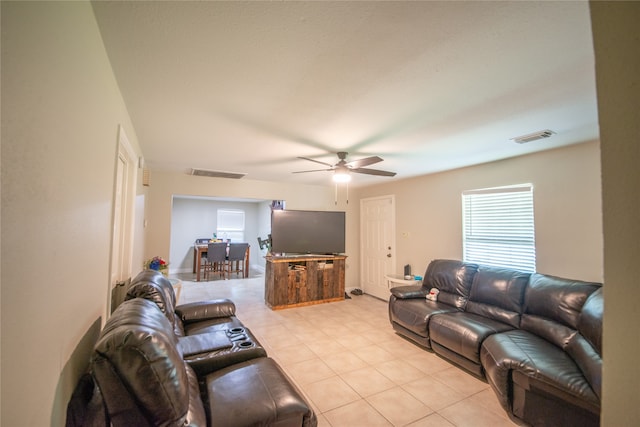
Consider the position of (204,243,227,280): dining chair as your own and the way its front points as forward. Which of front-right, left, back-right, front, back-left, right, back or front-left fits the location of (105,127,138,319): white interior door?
back

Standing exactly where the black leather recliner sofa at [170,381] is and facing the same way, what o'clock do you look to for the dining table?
The dining table is roughly at 9 o'clock from the black leather recliner sofa.

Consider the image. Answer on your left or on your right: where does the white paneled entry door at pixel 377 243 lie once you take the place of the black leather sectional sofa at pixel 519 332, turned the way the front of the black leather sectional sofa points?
on your right

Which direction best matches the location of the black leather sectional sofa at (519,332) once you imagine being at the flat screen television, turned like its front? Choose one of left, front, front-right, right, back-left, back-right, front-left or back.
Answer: front-left

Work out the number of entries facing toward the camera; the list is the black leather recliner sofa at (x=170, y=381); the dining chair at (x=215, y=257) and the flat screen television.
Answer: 1

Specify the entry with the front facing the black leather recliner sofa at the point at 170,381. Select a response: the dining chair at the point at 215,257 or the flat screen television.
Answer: the flat screen television

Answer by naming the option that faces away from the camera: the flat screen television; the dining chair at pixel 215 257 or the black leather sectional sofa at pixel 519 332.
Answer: the dining chair

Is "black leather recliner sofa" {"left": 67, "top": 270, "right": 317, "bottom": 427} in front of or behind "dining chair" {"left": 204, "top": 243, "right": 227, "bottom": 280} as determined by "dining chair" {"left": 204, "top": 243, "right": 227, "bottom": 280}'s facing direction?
behind

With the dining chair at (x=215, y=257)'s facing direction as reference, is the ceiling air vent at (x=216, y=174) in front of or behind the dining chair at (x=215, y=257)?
behind

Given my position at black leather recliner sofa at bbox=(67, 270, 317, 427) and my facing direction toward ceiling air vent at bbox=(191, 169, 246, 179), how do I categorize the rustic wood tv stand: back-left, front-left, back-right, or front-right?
front-right

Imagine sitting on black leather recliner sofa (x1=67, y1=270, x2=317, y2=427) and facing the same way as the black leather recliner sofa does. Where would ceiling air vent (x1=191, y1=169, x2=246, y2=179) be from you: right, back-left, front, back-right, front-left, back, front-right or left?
left

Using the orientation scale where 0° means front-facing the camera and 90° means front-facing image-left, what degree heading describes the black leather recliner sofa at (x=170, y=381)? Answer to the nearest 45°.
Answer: approximately 270°

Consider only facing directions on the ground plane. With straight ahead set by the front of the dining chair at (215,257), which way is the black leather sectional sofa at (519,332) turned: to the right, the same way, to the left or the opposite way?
to the left

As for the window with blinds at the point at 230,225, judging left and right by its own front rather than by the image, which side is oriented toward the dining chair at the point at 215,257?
front

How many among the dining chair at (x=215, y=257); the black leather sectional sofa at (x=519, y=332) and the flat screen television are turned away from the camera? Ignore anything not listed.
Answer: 1

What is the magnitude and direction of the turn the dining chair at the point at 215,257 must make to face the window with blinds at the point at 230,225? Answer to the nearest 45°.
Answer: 0° — it already faces it

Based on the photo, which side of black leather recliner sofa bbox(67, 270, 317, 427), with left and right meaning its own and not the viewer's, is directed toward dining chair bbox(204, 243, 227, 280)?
left

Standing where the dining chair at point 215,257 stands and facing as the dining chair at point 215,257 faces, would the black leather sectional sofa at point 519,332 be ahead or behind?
behind

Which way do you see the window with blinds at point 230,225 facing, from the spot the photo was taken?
facing the viewer

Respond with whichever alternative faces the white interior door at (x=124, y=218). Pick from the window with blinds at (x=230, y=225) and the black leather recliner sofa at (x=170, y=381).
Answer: the window with blinds

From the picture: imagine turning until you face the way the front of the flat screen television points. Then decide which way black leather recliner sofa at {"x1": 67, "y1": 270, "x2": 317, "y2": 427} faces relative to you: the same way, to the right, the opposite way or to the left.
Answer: to the left

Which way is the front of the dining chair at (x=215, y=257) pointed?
away from the camera
